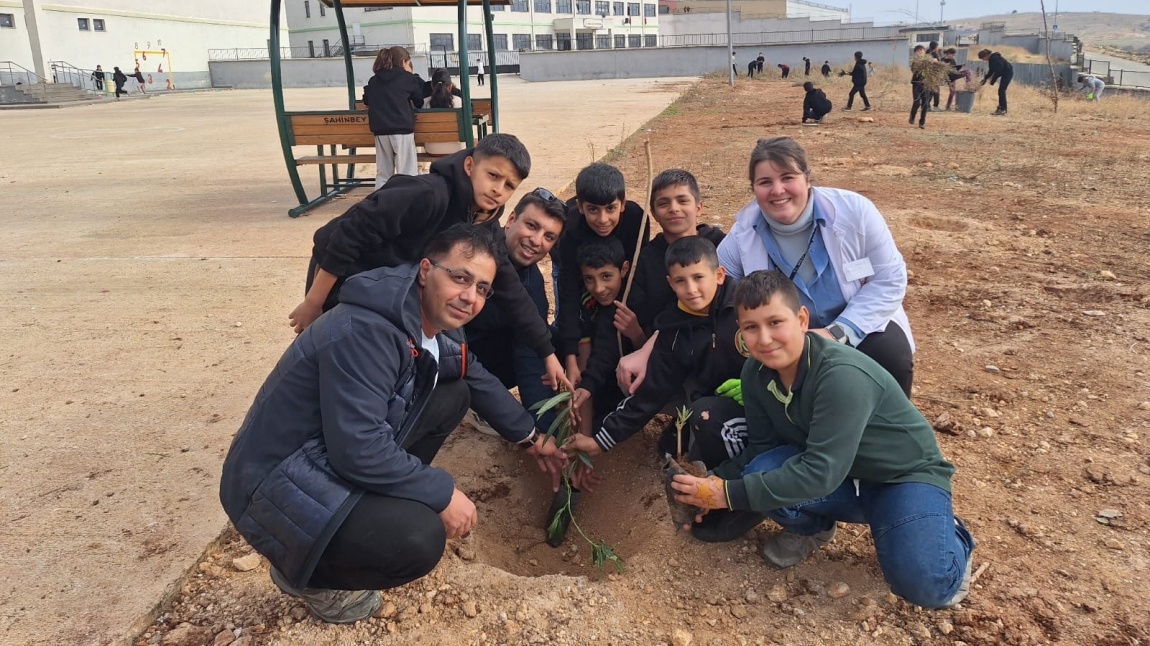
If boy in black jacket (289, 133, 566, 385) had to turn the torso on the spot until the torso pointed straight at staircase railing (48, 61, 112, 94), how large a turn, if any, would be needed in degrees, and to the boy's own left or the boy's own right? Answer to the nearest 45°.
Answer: approximately 135° to the boy's own left

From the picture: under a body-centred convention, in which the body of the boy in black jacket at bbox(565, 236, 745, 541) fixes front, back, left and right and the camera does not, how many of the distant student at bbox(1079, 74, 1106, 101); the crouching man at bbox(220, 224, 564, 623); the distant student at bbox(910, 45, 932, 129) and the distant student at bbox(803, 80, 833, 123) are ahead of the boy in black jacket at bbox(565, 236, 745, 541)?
1

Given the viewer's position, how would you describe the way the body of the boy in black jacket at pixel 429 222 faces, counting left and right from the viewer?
facing the viewer and to the right of the viewer

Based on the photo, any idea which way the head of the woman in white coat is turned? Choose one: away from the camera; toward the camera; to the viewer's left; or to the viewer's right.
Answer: toward the camera

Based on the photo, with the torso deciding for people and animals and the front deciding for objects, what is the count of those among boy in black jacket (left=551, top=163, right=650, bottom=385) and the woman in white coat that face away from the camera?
0

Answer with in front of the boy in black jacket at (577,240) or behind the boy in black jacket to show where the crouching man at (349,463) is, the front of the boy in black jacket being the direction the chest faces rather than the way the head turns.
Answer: in front

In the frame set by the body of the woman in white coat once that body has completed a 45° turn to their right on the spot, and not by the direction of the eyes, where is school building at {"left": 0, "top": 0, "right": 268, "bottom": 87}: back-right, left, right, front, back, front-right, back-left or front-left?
front-right

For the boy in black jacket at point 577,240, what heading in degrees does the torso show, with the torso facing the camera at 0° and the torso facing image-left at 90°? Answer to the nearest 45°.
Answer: approximately 0°

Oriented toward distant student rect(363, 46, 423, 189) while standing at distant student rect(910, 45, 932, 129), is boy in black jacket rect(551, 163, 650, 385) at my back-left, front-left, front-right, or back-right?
front-left

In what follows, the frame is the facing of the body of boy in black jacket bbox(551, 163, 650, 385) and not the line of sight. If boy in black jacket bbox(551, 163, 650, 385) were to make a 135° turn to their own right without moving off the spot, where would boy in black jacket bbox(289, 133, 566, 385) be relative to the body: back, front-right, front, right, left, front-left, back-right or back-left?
left

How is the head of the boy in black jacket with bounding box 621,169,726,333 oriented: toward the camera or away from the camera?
toward the camera

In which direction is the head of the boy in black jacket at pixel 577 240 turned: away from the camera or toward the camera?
toward the camera

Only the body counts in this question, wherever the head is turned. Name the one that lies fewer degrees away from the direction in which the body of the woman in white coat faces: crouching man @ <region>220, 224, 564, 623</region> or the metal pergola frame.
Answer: the crouching man

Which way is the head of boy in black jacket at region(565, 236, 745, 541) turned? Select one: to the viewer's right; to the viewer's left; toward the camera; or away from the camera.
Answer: toward the camera
